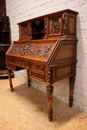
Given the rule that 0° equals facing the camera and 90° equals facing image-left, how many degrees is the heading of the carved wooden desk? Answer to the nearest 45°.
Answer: approximately 45°
